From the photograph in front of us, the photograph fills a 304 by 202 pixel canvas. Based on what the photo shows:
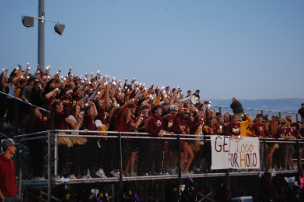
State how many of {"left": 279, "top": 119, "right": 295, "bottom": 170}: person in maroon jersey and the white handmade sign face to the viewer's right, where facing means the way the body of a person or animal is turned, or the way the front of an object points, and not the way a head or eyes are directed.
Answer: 0

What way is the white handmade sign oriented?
toward the camera

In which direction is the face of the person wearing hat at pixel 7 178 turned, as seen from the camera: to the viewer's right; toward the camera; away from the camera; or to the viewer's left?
to the viewer's right

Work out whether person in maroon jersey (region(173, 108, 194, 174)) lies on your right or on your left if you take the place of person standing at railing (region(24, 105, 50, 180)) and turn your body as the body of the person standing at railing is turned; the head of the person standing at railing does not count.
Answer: on your left

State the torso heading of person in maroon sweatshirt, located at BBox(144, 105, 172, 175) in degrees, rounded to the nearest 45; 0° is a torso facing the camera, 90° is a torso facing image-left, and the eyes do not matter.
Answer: approximately 315°

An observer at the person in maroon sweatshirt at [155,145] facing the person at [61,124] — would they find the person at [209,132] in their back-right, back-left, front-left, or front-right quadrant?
back-right

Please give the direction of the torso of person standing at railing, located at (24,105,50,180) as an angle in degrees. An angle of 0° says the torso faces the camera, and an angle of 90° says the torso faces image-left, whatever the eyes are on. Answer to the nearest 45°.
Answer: approximately 315°

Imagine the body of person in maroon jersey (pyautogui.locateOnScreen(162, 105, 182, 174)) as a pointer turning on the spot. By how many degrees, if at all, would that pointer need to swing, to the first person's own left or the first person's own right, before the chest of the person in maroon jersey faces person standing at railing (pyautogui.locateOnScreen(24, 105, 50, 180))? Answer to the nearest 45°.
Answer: approximately 90° to the first person's own right
